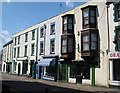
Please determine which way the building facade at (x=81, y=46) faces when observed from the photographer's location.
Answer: facing the viewer and to the left of the viewer
